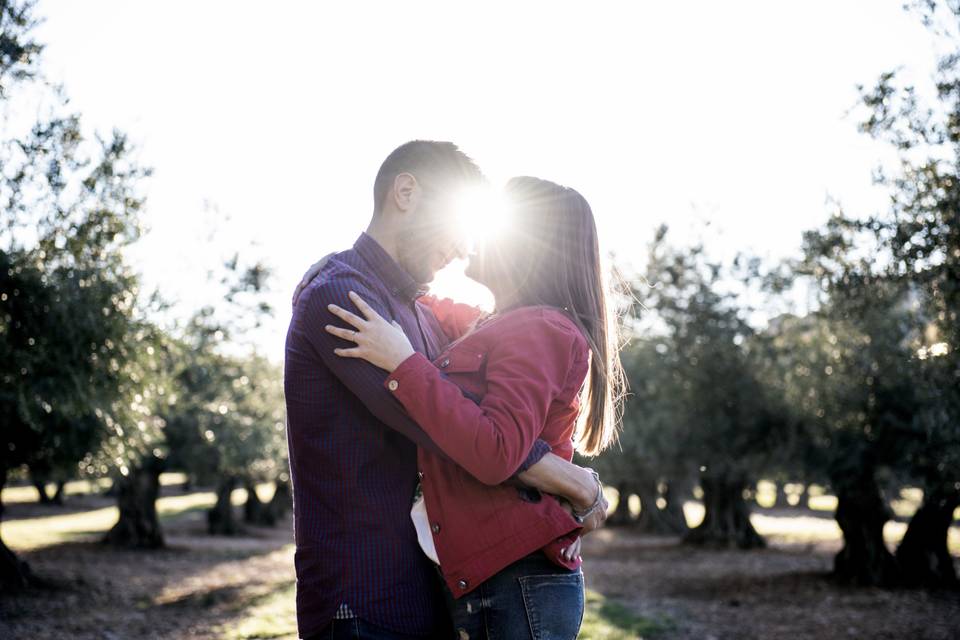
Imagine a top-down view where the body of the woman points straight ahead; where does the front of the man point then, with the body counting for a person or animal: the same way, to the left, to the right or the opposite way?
the opposite way

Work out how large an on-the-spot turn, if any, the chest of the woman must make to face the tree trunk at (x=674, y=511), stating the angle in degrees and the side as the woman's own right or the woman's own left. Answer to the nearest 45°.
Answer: approximately 90° to the woman's own right

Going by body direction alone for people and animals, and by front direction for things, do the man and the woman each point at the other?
yes

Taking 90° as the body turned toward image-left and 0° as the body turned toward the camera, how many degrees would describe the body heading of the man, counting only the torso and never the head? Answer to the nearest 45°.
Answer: approximately 270°

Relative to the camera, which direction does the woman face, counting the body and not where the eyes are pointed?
to the viewer's left

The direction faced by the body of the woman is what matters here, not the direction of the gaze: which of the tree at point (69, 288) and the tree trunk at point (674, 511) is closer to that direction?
the tree

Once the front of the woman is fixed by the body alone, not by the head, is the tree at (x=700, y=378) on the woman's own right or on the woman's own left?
on the woman's own right

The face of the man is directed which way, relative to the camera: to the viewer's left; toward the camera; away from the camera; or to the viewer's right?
to the viewer's right
